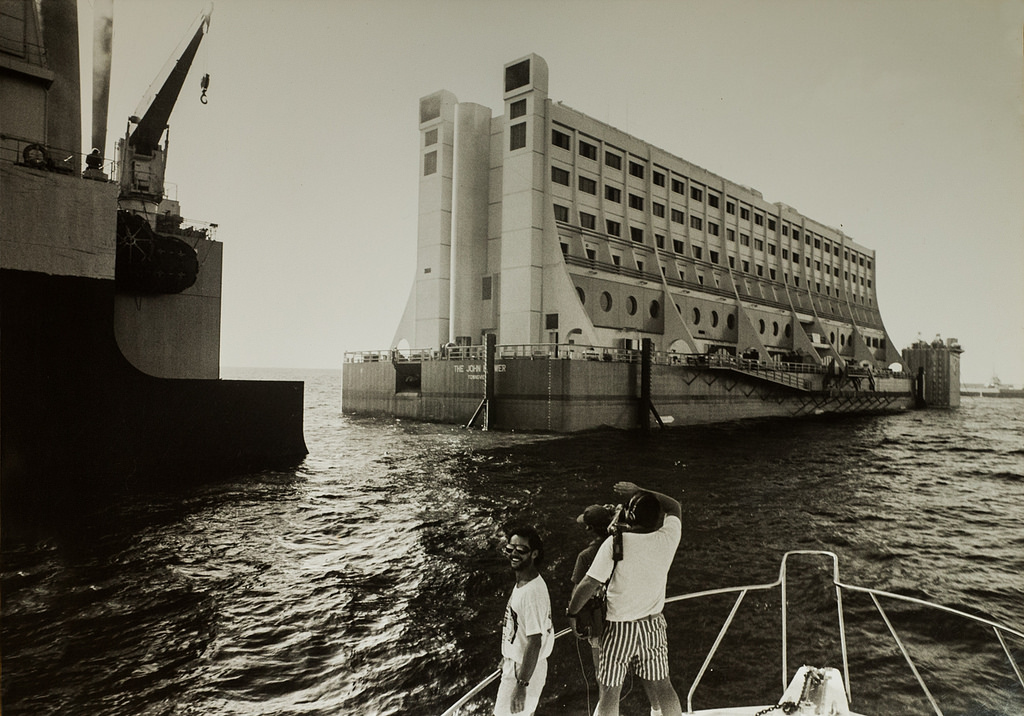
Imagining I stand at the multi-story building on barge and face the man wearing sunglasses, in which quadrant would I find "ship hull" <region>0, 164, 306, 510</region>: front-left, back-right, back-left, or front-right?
front-right

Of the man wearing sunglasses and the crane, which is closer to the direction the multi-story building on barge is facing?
the man wearing sunglasses

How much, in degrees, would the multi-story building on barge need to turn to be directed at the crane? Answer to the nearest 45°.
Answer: approximately 90° to its right

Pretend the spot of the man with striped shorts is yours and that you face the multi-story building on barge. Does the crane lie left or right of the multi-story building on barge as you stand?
left

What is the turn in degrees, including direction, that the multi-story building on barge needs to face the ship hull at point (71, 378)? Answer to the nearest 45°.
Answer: approximately 45° to its right

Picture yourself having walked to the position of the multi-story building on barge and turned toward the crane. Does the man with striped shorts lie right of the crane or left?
left

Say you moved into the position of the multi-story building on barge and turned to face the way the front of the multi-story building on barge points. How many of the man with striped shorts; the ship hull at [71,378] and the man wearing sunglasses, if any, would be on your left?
0

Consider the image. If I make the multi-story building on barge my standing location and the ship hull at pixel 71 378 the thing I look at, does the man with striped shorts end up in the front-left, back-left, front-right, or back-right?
front-left

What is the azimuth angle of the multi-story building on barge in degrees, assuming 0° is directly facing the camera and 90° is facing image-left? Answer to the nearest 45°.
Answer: approximately 315°

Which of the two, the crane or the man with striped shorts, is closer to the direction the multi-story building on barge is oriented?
the man with striped shorts

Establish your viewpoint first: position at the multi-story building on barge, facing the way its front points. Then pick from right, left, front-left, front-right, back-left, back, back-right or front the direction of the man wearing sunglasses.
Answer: front-right

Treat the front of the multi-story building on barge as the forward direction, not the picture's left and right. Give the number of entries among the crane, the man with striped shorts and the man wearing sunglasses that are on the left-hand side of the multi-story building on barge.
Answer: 0

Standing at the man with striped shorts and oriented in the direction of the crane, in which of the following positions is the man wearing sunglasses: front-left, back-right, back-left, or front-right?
front-left
